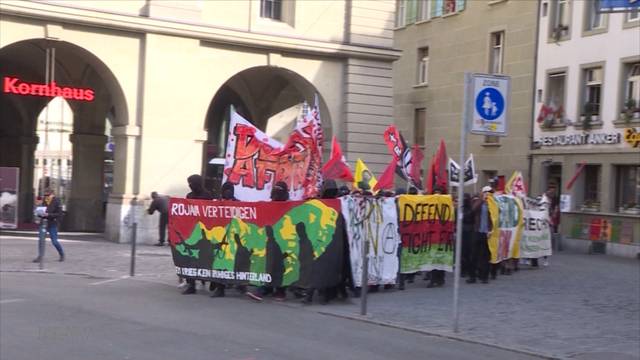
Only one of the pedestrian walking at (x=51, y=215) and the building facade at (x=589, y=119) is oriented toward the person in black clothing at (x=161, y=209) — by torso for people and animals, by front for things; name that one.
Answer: the building facade

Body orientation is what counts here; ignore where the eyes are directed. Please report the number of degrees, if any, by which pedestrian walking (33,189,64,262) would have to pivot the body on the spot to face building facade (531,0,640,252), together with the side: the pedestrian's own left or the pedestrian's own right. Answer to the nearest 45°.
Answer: approximately 180°

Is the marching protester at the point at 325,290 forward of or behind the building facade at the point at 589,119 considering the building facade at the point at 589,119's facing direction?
forward

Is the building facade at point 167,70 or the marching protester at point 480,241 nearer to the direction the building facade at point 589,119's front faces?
the building facade

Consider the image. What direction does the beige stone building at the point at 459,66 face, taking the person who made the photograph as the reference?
facing the viewer and to the left of the viewer

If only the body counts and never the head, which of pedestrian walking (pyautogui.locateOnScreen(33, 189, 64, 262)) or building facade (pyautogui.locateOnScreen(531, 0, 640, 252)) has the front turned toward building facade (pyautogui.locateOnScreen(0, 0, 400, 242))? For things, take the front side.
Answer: building facade (pyautogui.locateOnScreen(531, 0, 640, 252))

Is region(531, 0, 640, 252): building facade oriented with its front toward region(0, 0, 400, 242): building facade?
yes

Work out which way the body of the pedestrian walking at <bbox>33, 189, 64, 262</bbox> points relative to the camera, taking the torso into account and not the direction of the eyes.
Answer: to the viewer's left

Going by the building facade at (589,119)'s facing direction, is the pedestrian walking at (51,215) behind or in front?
in front

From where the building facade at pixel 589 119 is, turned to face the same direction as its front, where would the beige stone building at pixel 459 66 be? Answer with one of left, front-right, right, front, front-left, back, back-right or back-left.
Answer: right
